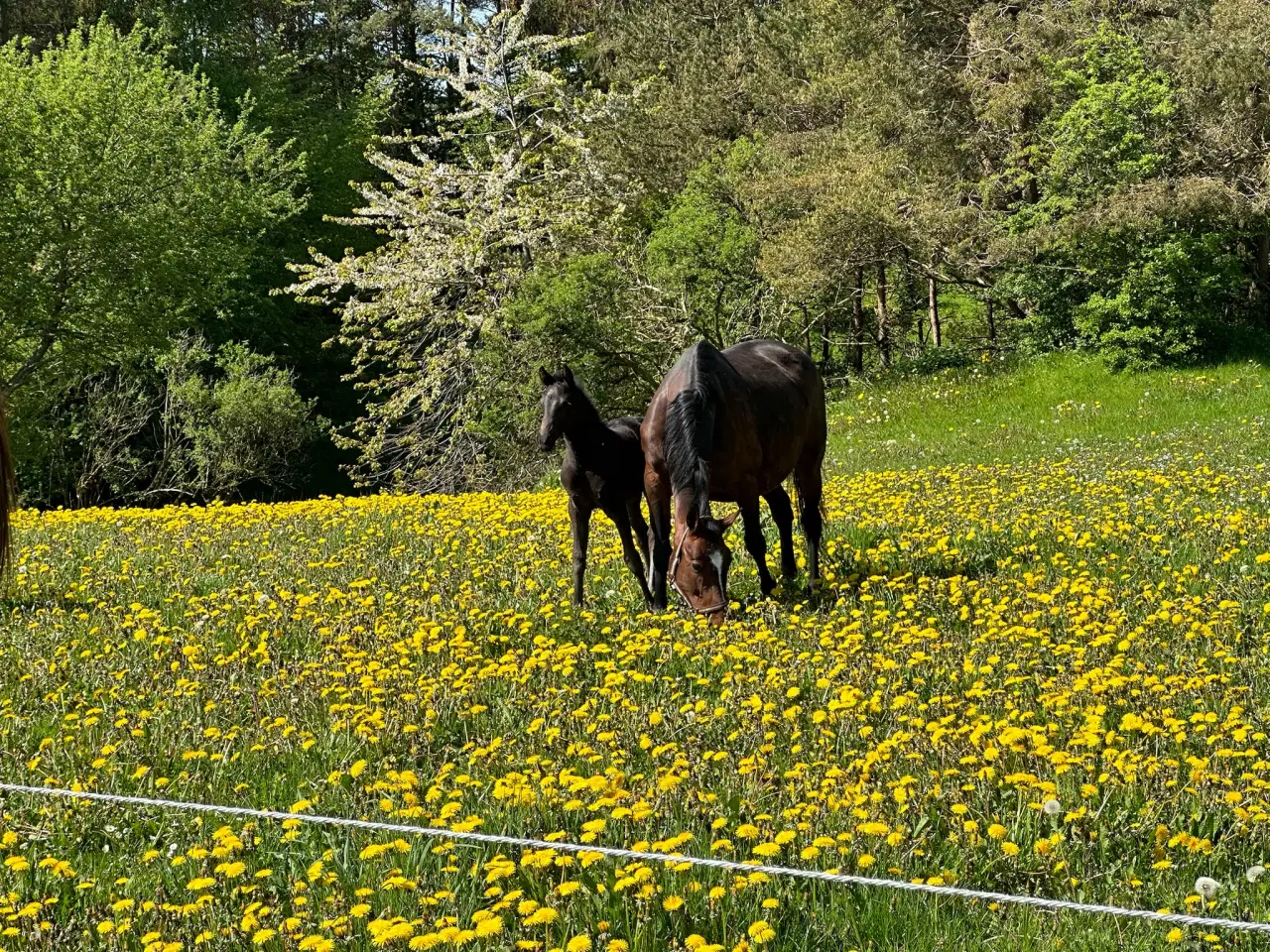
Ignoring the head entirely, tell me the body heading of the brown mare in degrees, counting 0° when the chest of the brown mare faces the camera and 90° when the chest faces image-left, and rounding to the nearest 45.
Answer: approximately 45°

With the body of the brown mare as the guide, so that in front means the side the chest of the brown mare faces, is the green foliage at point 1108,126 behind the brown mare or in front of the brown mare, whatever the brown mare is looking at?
behind

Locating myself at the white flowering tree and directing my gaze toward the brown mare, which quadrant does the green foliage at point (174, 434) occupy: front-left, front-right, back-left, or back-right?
back-right

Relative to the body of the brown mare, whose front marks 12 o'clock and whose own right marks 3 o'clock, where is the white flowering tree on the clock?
The white flowering tree is roughly at 4 o'clock from the brown mare.

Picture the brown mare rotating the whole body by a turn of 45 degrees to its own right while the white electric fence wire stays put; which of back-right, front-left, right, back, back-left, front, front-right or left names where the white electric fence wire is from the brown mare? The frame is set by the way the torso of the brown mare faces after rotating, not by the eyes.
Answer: left

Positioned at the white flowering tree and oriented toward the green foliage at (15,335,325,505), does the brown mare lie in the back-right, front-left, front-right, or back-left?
back-left

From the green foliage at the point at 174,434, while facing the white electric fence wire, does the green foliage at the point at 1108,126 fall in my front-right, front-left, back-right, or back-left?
front-left

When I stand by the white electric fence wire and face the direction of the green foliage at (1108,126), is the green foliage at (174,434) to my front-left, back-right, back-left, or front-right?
front-left

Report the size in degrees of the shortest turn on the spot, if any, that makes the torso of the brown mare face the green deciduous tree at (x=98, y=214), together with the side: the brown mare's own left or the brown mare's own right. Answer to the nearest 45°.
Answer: approximately 90° to the brown mare's own right

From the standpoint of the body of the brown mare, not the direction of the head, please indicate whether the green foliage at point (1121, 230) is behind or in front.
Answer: behind
